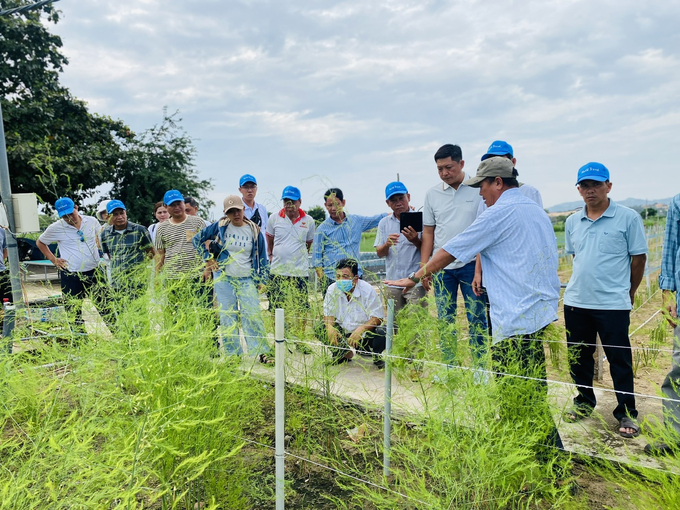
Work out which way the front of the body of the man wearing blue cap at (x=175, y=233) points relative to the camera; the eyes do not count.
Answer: toward the camera

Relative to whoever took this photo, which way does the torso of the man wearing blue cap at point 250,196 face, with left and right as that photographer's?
facing the viewer

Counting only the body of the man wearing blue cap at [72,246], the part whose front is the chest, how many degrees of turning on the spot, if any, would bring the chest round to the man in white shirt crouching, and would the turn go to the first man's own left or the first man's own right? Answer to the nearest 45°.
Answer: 0° — they already face them

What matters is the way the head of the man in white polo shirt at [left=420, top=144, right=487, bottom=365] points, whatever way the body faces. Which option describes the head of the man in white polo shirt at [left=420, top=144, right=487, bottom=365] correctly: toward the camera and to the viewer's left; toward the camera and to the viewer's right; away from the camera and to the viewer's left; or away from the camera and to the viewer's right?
toward the camera and to the viewer's left

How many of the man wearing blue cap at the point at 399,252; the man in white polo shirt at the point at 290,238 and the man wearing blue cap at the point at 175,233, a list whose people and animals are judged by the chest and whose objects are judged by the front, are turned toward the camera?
3

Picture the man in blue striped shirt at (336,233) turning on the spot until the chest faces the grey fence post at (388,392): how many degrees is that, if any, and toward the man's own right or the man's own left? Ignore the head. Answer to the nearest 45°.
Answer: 0° — they already face it

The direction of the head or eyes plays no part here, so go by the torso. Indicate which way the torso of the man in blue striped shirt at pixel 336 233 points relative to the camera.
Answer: toward the camera

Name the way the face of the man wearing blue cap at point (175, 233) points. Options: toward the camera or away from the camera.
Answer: toward the camera

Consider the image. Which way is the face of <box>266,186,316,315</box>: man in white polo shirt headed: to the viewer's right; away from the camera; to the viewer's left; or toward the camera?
toward the camera

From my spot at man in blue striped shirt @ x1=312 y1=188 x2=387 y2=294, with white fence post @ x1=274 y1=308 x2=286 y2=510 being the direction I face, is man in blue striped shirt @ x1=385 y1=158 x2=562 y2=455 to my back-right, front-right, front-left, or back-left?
front-left

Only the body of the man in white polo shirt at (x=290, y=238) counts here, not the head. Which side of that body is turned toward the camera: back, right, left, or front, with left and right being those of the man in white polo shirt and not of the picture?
front

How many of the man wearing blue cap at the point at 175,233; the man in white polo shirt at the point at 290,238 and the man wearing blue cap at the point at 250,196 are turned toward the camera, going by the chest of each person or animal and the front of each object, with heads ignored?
3

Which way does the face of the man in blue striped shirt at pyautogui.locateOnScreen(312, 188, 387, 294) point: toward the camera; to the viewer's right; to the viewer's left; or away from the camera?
toward the camera

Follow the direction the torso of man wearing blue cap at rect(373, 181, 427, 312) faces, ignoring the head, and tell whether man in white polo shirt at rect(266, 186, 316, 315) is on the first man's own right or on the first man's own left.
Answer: on the first man's own right

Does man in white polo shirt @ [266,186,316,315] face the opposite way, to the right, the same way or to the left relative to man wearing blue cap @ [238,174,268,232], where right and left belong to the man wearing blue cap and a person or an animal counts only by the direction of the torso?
the same way
